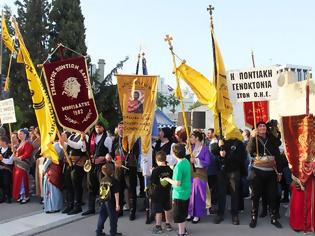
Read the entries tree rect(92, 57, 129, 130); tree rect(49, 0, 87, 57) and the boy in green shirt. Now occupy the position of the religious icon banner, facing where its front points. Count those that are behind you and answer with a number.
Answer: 2

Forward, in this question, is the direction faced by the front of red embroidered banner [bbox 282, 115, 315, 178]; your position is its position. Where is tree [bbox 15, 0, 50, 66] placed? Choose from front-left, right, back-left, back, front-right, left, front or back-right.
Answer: back-right

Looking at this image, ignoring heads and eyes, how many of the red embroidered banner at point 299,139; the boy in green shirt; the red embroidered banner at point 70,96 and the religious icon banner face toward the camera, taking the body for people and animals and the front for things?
3

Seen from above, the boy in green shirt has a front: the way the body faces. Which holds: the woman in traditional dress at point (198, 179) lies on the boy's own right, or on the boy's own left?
on the boy's own right

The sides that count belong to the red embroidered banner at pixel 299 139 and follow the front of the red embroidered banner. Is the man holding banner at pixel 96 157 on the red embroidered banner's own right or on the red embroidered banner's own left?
on the red embroidered banner's own right

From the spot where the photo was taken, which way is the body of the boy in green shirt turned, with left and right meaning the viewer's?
facing away from the viewer and to the left of the viewer

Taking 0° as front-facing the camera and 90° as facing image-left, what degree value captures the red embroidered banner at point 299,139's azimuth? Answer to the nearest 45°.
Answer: approximately 0°

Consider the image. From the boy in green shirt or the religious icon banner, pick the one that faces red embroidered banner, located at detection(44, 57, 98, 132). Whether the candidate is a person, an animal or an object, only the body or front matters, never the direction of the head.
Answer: the boy in green shirt
